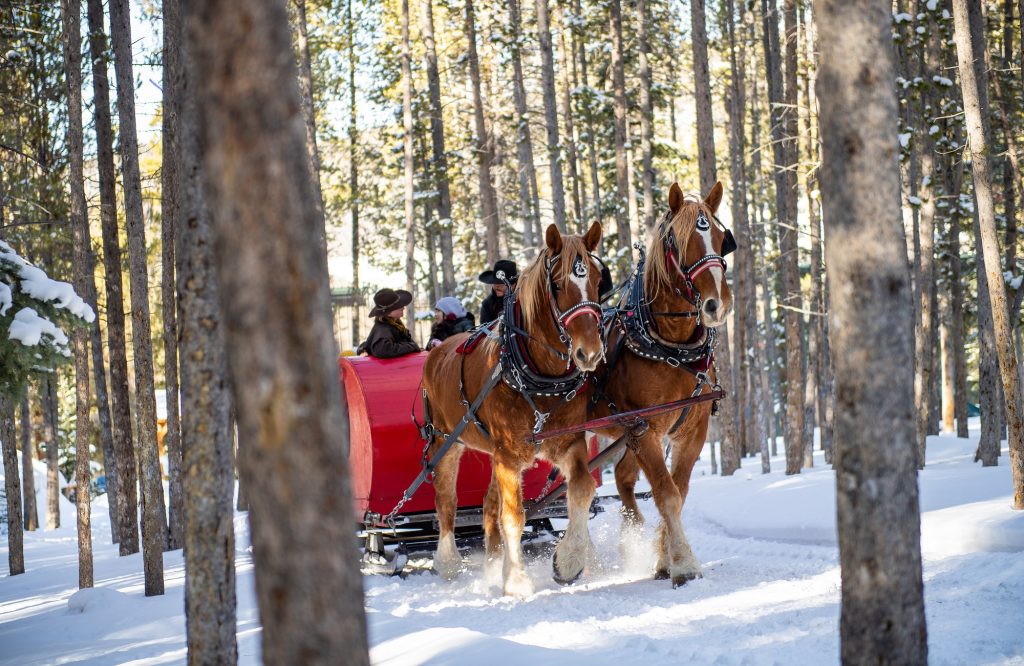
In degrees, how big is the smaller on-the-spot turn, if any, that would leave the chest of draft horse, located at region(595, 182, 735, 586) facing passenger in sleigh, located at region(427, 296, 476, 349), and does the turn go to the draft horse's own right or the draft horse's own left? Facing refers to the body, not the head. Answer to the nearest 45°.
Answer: approximately 180°

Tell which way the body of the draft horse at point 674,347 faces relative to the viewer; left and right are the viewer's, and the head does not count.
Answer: facing the viewer and to the right of the viewer

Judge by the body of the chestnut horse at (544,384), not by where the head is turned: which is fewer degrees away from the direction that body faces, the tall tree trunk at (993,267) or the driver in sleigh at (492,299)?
the tall tree trunk

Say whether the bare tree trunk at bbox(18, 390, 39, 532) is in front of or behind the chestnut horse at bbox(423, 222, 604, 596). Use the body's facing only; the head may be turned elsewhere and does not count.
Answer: behind

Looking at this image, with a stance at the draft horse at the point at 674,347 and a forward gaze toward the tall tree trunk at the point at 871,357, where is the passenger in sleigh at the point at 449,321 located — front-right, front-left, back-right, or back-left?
back-right

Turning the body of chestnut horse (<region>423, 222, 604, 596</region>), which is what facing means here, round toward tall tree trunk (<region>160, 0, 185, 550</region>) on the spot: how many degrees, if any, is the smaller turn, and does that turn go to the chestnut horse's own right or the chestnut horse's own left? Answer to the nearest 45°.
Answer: approximately 135° to the chestnut horse's own right

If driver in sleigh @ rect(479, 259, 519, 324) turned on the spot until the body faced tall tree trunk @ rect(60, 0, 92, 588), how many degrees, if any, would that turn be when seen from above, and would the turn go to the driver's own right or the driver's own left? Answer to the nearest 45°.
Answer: approximately 135° to the driver's own right

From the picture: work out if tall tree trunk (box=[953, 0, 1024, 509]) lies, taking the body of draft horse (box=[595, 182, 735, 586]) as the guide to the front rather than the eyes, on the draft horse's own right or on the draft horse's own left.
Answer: on the draft horse's own left
